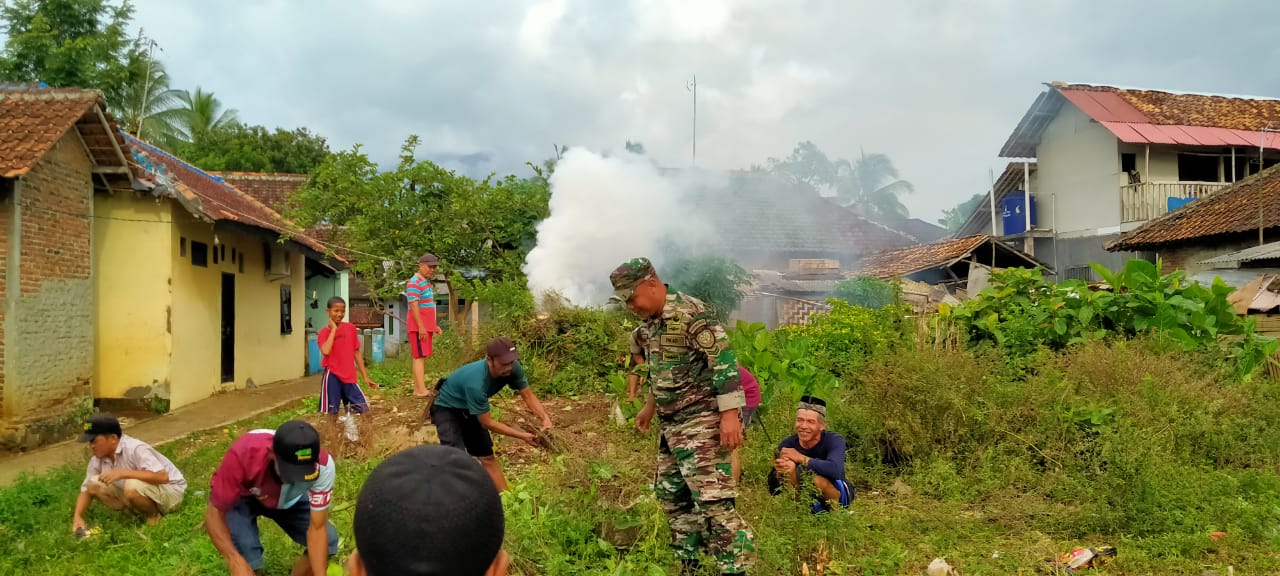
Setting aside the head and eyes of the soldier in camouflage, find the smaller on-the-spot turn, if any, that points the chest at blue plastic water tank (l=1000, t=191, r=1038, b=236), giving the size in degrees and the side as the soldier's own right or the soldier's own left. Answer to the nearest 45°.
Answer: approximately 180°

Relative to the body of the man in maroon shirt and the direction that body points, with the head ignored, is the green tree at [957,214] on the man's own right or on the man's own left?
on the man's own left

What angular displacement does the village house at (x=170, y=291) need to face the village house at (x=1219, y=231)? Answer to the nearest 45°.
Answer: approximately 45° to its left

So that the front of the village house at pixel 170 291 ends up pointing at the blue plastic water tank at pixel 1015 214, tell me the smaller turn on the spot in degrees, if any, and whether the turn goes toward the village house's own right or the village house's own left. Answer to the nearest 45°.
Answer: approximately 45° to the village house's own left

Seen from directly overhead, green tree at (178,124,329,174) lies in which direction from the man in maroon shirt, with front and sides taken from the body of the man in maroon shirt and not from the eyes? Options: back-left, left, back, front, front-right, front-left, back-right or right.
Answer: back

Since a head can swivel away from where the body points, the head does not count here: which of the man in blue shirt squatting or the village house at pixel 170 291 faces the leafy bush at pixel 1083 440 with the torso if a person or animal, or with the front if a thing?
the village house

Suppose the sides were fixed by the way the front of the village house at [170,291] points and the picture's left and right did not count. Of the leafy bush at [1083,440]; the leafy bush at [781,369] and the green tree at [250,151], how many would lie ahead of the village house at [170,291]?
2

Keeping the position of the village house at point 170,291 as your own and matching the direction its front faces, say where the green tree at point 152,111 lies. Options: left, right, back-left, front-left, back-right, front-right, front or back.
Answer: back-left

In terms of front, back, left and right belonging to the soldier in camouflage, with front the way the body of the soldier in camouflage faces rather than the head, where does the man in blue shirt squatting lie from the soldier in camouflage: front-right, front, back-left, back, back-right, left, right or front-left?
back

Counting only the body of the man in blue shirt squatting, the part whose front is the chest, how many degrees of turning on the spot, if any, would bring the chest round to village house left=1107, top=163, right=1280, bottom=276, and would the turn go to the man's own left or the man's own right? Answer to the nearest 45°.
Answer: approximately 180°

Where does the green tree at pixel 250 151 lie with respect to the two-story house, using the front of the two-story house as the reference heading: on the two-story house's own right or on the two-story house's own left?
on the two-story house's own right

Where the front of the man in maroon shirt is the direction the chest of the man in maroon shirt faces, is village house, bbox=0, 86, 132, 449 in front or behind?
behind
